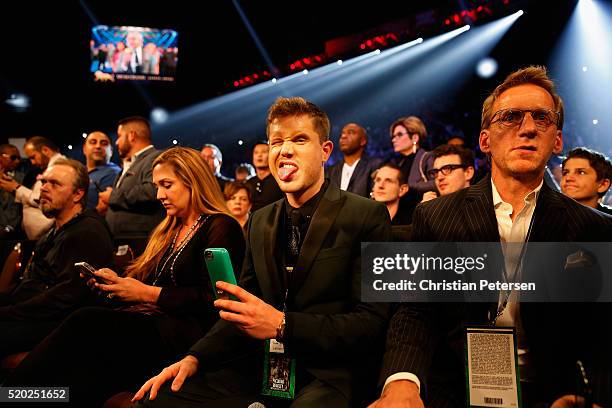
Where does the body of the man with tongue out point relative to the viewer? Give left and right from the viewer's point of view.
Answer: facing the viewer and to the left of the viewer

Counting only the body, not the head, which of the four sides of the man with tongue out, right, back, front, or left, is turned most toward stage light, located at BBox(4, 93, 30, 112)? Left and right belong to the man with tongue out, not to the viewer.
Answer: right

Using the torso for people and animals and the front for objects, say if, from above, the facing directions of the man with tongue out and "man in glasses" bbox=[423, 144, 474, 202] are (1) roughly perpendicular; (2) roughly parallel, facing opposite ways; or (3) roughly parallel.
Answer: roughly parallel

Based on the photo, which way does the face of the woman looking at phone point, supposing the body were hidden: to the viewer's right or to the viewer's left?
to the viewer's left

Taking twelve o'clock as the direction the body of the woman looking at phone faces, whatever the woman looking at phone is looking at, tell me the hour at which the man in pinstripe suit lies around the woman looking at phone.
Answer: The man in pinstripe suit is roughly at 9 o'clock from the woman looking at phone.

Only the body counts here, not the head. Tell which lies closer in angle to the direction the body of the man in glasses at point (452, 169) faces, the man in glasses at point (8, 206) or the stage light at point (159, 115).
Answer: the man in glasses

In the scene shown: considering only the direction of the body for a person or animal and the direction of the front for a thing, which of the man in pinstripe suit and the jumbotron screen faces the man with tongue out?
the jumbotron screen

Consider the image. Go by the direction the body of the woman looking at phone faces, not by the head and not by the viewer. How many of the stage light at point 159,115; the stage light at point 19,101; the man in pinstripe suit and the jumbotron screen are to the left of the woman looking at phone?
1

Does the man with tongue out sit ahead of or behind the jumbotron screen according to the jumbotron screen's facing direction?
ahead

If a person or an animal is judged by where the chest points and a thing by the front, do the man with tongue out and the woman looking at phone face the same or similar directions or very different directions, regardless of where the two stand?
same or similar directions

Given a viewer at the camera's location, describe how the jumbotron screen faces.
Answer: facing the viewer

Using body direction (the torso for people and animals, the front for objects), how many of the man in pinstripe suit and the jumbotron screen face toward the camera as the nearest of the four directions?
2

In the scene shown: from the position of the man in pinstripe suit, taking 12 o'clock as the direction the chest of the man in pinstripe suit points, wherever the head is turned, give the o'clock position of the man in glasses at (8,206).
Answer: The man in glasses is roughly at 4 o'clock from the man in pinstripe suit.

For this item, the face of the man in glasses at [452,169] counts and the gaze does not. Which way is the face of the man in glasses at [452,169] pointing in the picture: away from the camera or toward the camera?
toward the camera

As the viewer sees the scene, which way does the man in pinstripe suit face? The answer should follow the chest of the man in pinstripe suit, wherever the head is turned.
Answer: toward the camera

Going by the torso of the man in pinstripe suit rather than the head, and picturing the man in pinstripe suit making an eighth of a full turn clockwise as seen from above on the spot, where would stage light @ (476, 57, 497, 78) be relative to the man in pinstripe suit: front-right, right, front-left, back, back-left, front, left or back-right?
back-right
